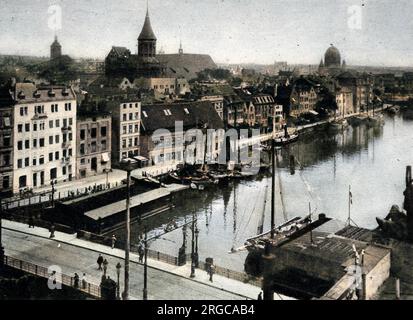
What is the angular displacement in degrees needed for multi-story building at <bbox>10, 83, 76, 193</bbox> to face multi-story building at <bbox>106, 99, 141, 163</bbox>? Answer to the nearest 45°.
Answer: approximately 90° to its left

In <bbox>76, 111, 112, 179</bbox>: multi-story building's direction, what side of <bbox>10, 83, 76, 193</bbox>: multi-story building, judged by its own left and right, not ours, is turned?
left

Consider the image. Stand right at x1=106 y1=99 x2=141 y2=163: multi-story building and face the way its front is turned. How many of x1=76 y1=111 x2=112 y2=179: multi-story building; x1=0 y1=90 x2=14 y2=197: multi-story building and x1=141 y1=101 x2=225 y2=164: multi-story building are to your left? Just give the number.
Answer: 1

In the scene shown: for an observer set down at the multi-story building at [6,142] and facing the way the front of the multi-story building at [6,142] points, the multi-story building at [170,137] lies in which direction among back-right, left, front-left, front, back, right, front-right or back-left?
left

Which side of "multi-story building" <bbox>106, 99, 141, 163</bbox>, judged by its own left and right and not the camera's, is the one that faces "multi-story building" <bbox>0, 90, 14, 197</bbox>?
right

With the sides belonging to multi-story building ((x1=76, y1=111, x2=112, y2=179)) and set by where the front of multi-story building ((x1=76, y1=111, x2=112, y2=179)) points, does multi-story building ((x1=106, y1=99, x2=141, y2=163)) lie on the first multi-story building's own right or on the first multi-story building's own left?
on the first multi-story building's own left

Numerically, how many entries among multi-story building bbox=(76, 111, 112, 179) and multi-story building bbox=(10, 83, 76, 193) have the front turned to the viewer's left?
0

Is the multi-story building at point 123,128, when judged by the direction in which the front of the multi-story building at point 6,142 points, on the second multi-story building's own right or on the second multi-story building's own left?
on the second multi-story building's own left

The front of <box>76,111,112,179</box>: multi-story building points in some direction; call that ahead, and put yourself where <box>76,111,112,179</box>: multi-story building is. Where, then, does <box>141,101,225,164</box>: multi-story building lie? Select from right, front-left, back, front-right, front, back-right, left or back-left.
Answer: left

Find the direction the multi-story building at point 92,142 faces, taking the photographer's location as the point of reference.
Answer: facing the viewer and to the right of the viewer

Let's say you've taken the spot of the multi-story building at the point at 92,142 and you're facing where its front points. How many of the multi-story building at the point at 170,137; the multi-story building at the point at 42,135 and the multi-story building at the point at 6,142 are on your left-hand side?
1

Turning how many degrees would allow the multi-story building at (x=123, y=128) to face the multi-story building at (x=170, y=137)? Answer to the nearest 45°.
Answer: approximately 90° to its left
